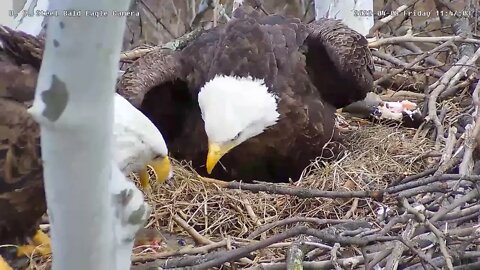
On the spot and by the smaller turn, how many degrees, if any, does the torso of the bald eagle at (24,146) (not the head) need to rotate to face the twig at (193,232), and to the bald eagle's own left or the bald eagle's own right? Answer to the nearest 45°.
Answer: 0° — it already faces it

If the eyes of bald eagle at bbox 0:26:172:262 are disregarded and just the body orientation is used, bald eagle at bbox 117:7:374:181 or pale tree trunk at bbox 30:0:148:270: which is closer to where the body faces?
the bald eagle

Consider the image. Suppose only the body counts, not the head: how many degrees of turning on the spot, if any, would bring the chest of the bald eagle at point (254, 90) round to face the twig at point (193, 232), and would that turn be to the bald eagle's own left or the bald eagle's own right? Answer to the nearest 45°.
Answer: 0° — it already faces it

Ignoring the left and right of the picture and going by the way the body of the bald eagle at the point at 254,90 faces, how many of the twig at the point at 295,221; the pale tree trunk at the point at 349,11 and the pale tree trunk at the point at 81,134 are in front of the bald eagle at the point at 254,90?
2

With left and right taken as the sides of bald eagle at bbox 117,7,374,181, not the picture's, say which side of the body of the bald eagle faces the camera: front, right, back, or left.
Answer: front

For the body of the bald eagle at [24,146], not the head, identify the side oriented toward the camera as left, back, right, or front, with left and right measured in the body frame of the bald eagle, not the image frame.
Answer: right

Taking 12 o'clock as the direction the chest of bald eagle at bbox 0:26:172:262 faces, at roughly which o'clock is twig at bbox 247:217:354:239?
The twig is roughly at 1 o'clock from the bald eagle.

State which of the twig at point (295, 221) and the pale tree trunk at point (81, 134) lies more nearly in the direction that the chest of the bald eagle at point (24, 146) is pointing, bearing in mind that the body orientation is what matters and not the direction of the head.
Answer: the twig

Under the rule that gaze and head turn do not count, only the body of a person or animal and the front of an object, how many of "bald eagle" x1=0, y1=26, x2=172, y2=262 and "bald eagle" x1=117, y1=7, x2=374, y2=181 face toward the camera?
1

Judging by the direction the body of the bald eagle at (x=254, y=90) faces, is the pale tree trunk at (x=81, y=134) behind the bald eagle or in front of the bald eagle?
in front

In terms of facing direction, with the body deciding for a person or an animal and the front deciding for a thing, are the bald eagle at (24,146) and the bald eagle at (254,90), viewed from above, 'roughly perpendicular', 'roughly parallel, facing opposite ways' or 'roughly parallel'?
roughly perpendicular

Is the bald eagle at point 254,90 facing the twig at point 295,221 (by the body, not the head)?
yes

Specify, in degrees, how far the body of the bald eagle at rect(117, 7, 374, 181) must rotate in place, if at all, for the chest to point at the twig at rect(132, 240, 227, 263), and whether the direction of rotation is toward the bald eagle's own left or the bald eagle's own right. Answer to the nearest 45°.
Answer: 0° — it already faces it

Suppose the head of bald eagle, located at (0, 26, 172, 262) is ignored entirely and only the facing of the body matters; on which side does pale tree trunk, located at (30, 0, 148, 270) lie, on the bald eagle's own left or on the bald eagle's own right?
on the bald eagle's own right
